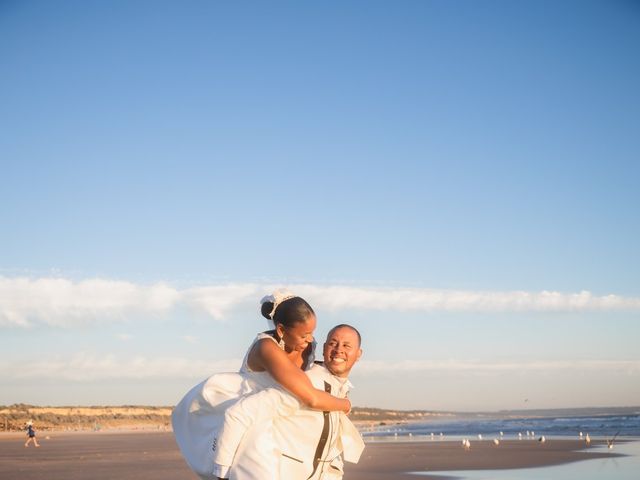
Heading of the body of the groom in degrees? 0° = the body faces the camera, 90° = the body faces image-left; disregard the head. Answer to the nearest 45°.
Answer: approximately 315°
